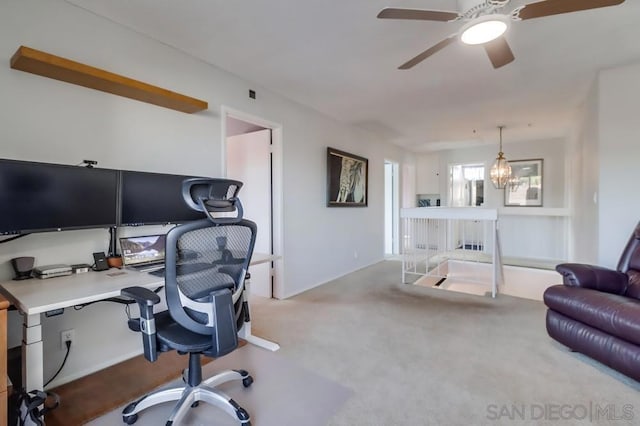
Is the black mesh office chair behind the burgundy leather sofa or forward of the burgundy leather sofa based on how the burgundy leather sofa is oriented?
forward

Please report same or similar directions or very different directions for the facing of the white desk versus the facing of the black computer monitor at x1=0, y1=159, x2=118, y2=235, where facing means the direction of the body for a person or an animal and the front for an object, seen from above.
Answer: same or similar directions

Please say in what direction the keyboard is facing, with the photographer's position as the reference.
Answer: facing the viewer and to the right of the viewer

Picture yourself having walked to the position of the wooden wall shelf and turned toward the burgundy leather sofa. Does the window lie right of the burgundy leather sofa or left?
left

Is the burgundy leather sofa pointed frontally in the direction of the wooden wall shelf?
yes

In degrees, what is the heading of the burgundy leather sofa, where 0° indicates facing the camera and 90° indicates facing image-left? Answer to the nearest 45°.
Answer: approximately 45°

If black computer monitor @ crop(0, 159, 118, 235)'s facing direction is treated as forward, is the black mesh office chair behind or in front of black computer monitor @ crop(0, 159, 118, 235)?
in front

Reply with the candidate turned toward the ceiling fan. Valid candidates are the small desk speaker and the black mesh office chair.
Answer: the small desk speaker

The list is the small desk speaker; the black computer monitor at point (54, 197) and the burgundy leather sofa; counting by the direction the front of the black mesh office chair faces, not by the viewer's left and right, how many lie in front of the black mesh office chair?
2

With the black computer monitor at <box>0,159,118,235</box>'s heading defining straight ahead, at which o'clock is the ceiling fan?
The ceiling fan is roughly at 12 o'clock from the black computer monitor.

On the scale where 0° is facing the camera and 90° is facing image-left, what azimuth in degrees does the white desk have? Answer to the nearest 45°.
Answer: approximately 315°

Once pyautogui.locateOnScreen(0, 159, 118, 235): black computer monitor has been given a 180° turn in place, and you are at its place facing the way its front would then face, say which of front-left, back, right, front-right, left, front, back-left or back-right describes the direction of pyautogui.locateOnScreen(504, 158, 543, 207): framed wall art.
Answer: back-right

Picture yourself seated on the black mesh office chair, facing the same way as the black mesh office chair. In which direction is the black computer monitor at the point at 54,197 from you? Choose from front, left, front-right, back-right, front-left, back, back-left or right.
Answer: front

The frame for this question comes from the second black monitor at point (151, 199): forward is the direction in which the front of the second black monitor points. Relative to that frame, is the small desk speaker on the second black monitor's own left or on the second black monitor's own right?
on the second black monitor's own right

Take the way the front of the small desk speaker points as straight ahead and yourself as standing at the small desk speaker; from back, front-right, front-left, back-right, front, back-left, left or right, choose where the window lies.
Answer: front-left

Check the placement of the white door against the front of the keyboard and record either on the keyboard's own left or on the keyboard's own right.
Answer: on the keyboard's own left
